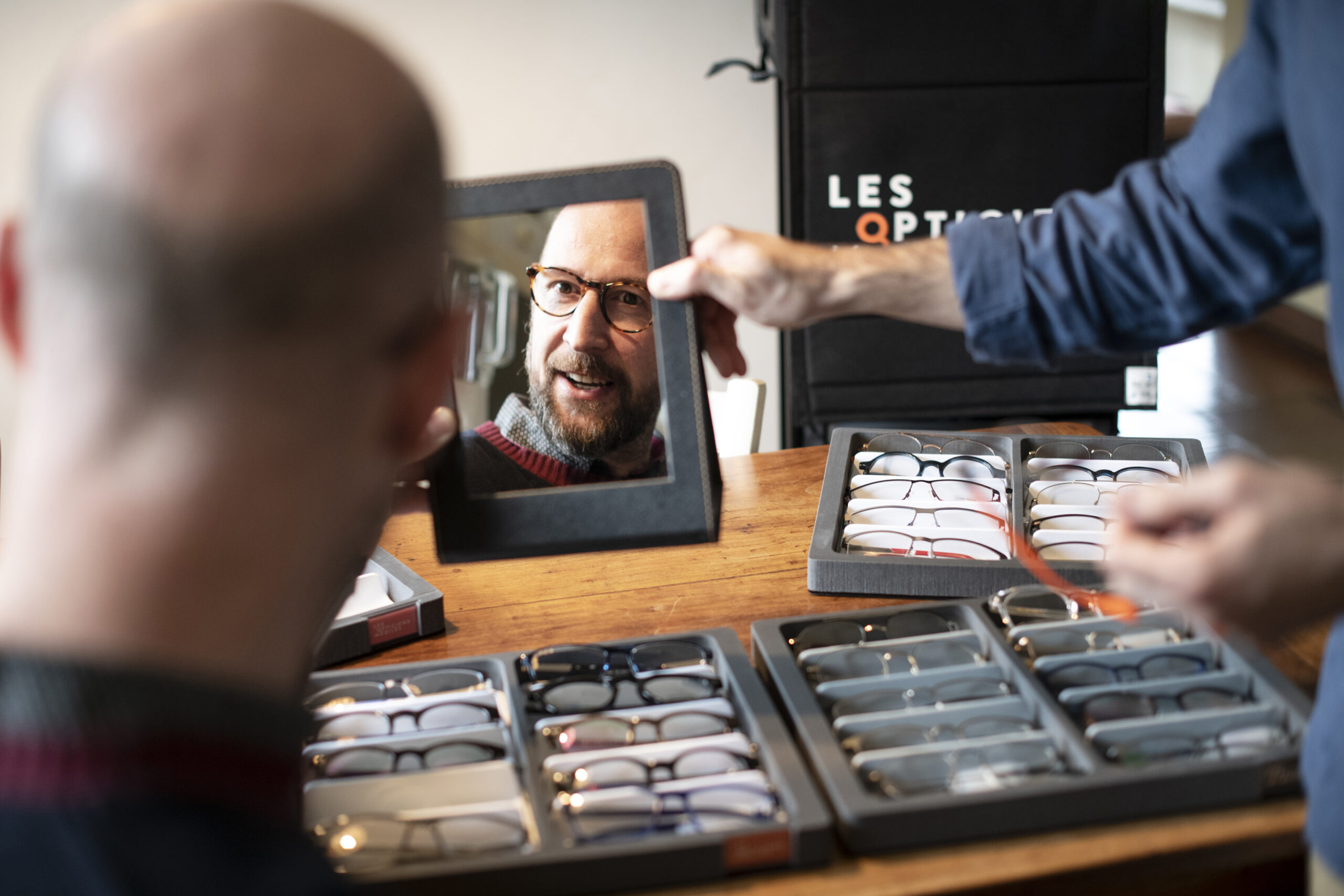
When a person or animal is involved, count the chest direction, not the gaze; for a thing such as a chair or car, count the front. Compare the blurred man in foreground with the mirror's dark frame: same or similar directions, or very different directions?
very different directions

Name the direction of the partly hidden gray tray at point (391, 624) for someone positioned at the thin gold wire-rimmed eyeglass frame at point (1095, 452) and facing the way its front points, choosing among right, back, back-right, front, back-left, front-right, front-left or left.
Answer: front-right

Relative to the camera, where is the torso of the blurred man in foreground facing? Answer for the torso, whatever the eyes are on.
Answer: away from the camera

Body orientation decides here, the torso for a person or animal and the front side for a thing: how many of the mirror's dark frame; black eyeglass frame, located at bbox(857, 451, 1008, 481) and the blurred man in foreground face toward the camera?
2

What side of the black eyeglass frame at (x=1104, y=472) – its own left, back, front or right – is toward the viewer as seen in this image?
front

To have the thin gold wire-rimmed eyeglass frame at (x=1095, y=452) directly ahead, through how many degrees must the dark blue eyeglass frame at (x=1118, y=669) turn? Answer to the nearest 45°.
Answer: approximately 180°

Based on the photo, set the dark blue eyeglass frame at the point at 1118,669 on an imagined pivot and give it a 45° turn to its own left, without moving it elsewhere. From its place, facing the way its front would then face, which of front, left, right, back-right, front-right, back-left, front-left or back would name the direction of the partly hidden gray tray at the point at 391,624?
back-right

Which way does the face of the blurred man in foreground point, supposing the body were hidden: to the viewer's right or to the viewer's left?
to the viewer's right

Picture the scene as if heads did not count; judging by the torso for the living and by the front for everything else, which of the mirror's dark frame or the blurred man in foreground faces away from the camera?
the blurred man in foreground

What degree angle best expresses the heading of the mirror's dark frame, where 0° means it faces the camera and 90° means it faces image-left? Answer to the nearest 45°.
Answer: approximately 0°
